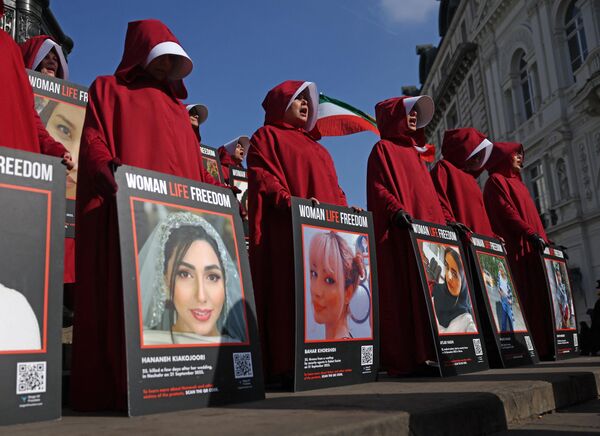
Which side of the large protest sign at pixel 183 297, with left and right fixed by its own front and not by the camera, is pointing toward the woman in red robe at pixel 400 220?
left

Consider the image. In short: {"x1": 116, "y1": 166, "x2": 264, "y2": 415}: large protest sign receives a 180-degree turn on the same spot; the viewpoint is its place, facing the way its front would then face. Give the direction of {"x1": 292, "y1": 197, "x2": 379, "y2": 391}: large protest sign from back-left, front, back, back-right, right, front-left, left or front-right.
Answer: right

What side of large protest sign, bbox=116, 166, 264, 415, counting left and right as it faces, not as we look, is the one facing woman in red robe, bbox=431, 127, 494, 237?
left

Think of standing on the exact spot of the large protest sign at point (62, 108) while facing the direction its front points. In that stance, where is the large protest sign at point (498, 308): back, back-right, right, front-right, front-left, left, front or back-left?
front-left

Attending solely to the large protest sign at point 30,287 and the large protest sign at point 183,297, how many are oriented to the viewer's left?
0

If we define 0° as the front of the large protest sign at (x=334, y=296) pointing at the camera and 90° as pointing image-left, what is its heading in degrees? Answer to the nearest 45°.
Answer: approximately 315°

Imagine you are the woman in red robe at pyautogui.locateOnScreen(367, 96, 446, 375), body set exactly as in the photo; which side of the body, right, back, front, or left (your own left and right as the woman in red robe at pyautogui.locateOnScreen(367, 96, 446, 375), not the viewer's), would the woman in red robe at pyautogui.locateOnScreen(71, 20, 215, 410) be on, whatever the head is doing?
right
